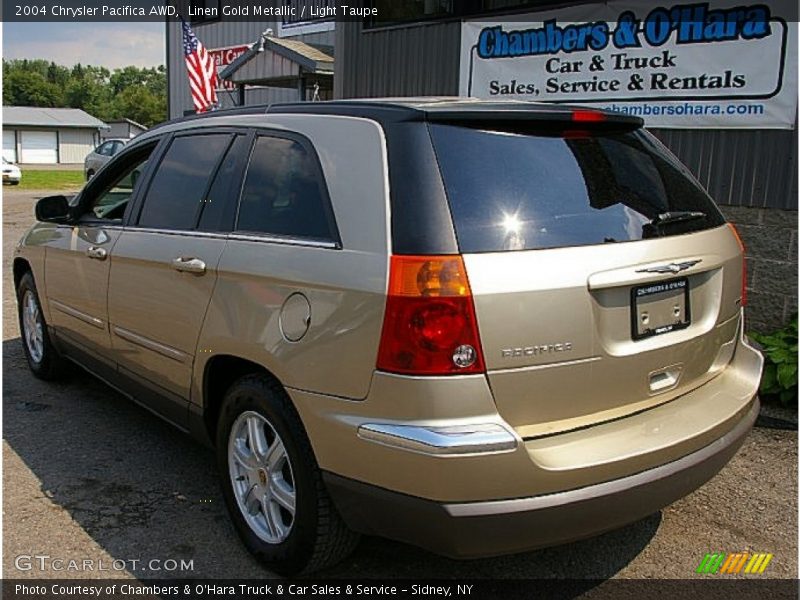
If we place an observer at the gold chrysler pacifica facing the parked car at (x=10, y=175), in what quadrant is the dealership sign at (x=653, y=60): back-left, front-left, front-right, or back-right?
front-right

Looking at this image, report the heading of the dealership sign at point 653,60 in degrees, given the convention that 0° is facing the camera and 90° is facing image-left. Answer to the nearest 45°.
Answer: approximately 45°

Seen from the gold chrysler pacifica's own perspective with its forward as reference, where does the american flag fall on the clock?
The american flag is roughly at 1 o'clock from the gold chrysler pacifica.

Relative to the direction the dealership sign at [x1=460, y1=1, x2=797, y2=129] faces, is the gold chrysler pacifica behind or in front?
in front

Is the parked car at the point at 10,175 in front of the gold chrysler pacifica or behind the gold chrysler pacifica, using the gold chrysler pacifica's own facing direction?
in front

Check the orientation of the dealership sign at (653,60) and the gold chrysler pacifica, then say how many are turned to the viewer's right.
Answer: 0

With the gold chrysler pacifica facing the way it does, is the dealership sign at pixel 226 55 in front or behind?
in front

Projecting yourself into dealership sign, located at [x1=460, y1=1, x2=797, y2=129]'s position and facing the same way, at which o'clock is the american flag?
The american flag is roughly at 3 o'clock from the dealership sign.

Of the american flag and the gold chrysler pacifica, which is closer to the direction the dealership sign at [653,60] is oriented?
the gold chrysler pacifica

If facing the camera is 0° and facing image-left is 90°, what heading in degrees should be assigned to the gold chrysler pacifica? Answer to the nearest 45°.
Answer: approximately 135°

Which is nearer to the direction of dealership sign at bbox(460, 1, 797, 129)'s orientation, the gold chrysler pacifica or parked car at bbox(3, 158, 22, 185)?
the gold chrysler pacifica

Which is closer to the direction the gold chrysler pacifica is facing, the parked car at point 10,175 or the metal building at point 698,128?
the parked car

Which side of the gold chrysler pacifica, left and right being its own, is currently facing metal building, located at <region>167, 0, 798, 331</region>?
right

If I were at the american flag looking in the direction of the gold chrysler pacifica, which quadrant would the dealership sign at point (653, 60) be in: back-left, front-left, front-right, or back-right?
front-left
